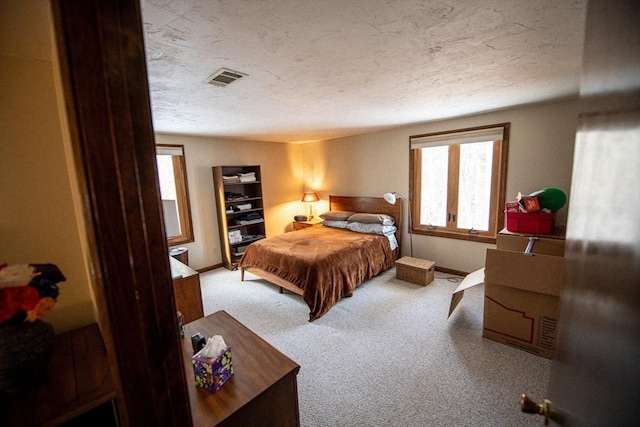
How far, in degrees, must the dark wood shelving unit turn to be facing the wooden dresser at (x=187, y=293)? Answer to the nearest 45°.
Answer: approximately 45° to its right

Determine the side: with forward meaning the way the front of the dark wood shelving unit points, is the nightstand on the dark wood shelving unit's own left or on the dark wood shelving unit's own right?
on the dark wood shelving unit's own left

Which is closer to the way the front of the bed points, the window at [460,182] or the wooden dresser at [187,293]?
the wooden dresser

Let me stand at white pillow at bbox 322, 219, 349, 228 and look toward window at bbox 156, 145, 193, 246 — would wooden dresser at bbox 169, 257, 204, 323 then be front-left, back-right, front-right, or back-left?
front-left

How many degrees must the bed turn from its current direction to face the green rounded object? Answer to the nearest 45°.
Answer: approximately 90° to its left

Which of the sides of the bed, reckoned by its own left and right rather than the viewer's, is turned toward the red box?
left

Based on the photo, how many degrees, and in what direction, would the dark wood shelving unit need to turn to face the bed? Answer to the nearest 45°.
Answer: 0° — it already faces it

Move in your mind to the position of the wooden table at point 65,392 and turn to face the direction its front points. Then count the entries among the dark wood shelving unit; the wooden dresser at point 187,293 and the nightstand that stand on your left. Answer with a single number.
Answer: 3
